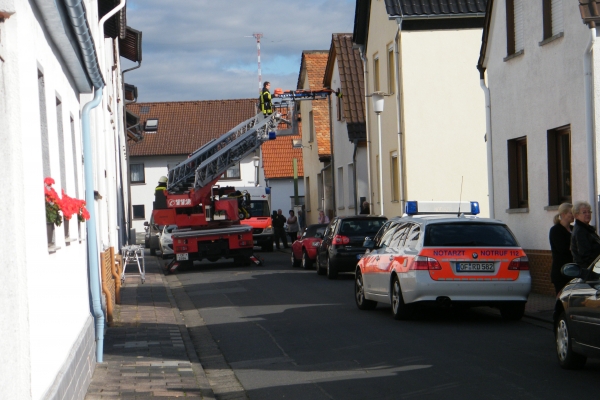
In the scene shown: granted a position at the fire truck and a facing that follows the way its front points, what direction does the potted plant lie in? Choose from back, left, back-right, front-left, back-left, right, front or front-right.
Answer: back

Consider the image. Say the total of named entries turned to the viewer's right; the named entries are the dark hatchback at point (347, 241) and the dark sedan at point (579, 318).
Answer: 0

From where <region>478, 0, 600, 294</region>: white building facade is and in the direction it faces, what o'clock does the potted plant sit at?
The potted plant is roughly at 11 o'clock from the white building facade.

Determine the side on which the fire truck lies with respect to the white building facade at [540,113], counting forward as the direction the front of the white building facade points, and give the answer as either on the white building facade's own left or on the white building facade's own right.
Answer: on the white building facade's own right

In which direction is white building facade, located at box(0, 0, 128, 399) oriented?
to the viewer's right

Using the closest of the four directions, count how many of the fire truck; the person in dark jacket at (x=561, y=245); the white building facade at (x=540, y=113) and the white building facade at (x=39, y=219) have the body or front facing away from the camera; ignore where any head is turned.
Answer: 1

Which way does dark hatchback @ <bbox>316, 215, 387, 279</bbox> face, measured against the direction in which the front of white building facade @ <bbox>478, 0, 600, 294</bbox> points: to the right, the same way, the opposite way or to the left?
to the right

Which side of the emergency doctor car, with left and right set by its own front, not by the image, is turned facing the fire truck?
front

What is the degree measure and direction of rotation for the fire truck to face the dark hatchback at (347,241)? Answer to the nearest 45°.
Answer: approximately 135° to its right

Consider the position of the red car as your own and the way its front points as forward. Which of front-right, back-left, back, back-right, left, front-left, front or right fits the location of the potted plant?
back-left

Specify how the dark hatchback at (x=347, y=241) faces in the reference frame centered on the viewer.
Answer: facing away from the viewer and to the left of the viewer

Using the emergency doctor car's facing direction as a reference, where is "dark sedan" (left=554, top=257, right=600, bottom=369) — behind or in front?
behind
